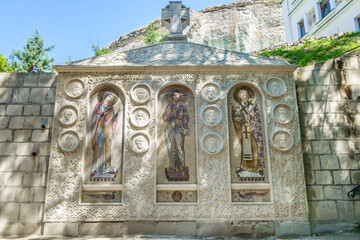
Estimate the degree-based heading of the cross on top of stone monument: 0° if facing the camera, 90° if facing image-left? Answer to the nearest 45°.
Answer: approximately 0°
